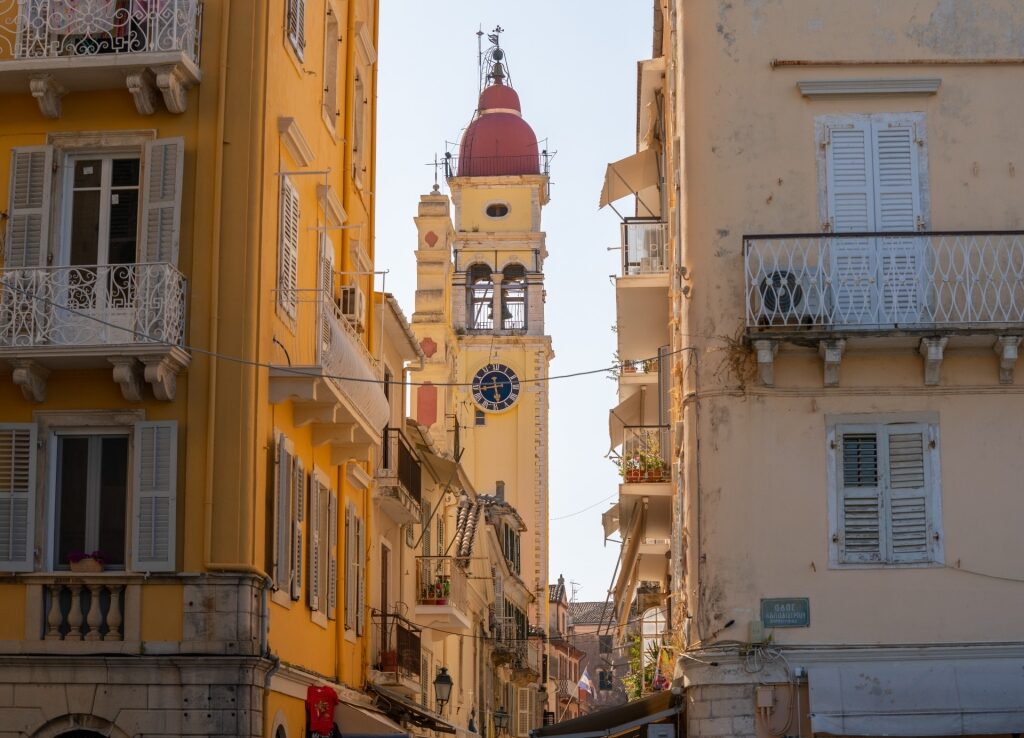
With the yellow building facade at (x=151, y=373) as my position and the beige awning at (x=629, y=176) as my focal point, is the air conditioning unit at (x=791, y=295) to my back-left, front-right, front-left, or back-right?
front-right

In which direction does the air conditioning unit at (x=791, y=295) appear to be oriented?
toward the camera

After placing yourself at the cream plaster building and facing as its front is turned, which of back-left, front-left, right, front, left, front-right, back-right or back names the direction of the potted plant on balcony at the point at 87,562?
right

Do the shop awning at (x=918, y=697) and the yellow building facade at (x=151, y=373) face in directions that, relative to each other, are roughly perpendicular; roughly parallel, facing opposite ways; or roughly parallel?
roughly parallel

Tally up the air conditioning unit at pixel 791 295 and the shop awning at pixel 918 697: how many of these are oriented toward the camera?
2

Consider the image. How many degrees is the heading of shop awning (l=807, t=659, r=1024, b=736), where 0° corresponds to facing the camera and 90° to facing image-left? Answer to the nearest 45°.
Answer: approximately 0°

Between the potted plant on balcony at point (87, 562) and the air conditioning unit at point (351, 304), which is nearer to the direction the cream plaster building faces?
the potted plant on balcony

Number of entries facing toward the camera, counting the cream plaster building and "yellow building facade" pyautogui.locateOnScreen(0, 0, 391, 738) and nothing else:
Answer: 2

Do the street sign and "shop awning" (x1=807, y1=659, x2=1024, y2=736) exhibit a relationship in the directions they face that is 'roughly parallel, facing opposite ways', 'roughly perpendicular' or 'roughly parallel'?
roughly parallel

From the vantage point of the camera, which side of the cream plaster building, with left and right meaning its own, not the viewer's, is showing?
front

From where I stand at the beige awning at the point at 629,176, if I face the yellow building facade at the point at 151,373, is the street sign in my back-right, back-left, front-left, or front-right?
front-left

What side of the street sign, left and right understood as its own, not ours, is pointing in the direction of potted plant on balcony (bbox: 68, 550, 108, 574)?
right

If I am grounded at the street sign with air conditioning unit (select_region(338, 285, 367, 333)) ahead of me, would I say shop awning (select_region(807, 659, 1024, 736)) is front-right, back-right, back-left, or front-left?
back-right

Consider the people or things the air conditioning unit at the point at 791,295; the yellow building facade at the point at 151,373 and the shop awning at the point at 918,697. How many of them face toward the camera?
3
